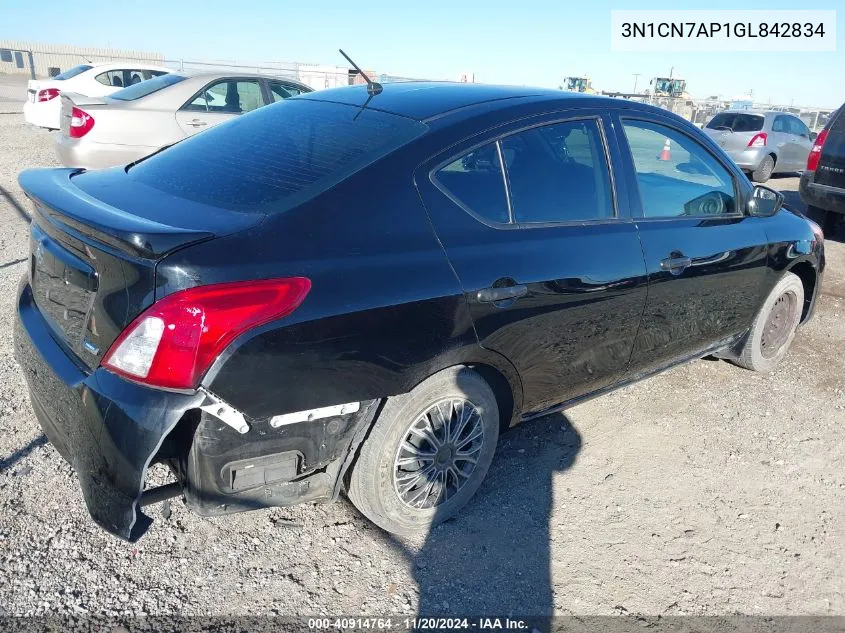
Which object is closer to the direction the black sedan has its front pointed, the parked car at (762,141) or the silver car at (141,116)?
the parked car

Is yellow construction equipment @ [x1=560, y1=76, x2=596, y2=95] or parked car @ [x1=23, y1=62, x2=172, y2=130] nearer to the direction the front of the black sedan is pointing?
the yellow construction equipment

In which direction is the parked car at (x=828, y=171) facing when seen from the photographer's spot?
facing away from the viewer and to the right of the viewer

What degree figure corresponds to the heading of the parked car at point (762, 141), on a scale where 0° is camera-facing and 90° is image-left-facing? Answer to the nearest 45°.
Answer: approximately 225°

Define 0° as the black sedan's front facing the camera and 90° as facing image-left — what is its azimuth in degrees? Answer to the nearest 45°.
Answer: approximately 225°

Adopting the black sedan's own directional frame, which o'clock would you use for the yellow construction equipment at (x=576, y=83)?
The yellow construction equipment is roughly at 11 o'clock from the black sedan.

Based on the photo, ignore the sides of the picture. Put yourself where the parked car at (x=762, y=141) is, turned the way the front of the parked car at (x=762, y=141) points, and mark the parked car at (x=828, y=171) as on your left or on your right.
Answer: on your right

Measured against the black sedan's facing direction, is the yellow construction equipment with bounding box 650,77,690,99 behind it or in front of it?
in front

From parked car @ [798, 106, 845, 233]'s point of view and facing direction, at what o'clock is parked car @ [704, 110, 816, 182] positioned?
parked car @ [704, 110, 816, 182] is roughly at 10 o'clock from parked car @ [798, 106, 845, 233].

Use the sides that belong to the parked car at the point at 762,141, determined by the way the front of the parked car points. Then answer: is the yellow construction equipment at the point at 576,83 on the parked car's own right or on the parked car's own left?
on the parked car's own left
